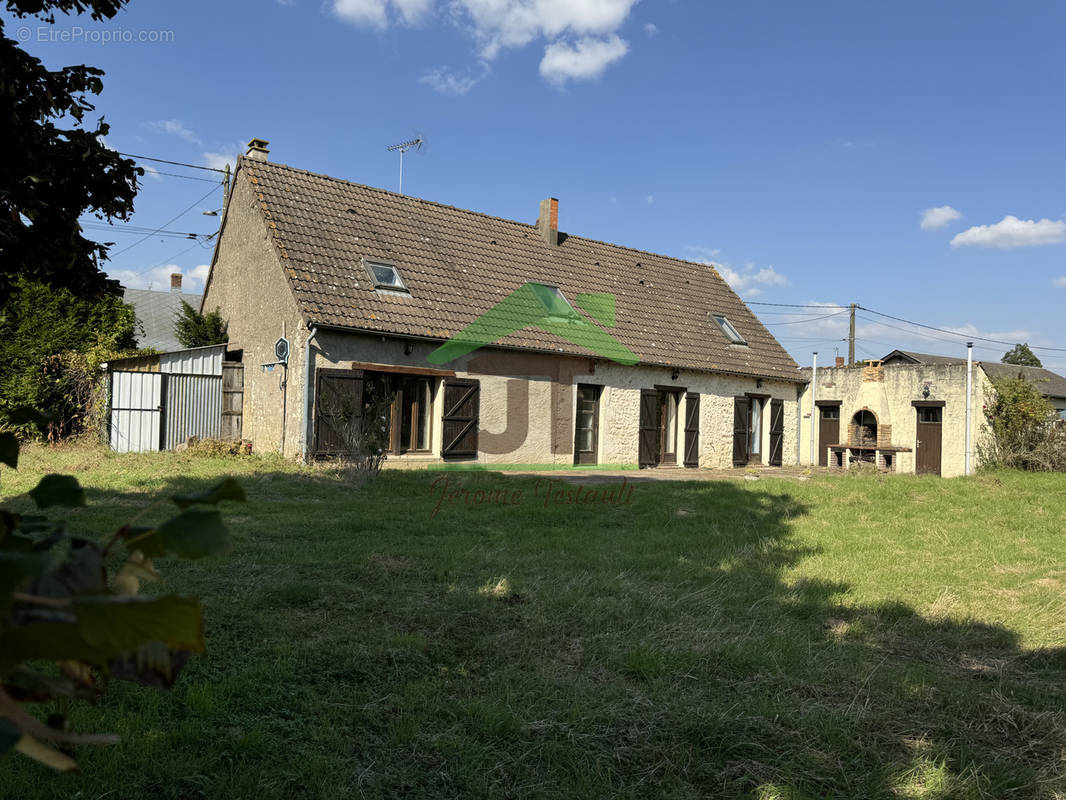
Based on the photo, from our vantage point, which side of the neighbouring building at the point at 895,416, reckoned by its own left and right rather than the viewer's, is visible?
front

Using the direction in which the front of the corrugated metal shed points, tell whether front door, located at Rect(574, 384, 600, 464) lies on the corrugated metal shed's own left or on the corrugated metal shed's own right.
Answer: on the corrugated metal shed's own left

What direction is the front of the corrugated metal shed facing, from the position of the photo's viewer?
facing the viewer

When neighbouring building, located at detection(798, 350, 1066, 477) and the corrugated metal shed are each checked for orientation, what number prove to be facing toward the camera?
2

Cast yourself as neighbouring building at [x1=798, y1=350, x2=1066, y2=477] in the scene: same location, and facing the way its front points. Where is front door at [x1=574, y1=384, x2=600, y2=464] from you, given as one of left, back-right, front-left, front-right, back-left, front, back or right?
front-right

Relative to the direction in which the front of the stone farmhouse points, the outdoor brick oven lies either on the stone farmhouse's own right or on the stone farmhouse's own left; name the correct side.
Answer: on the stone farmhouse's own left

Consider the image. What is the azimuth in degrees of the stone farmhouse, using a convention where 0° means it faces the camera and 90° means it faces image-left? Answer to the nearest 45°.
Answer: approximately 315°

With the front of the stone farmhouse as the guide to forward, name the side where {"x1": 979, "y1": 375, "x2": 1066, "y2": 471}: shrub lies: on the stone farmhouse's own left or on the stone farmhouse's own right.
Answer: on the stone farmhouse's own left

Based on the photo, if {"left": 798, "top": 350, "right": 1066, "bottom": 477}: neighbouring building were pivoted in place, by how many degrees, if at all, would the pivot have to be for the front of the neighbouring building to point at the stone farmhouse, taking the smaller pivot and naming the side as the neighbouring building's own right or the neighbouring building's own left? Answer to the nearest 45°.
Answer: approximately 45° to the neighbouring building's own right

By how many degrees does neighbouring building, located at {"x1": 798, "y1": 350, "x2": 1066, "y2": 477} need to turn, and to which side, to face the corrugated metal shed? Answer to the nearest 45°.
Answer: approximately 45° to its right

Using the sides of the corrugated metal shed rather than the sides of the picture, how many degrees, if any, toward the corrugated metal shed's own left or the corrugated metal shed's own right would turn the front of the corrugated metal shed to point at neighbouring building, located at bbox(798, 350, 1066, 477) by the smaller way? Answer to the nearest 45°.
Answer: approximately 90° to the corrugated metal shed's own left
